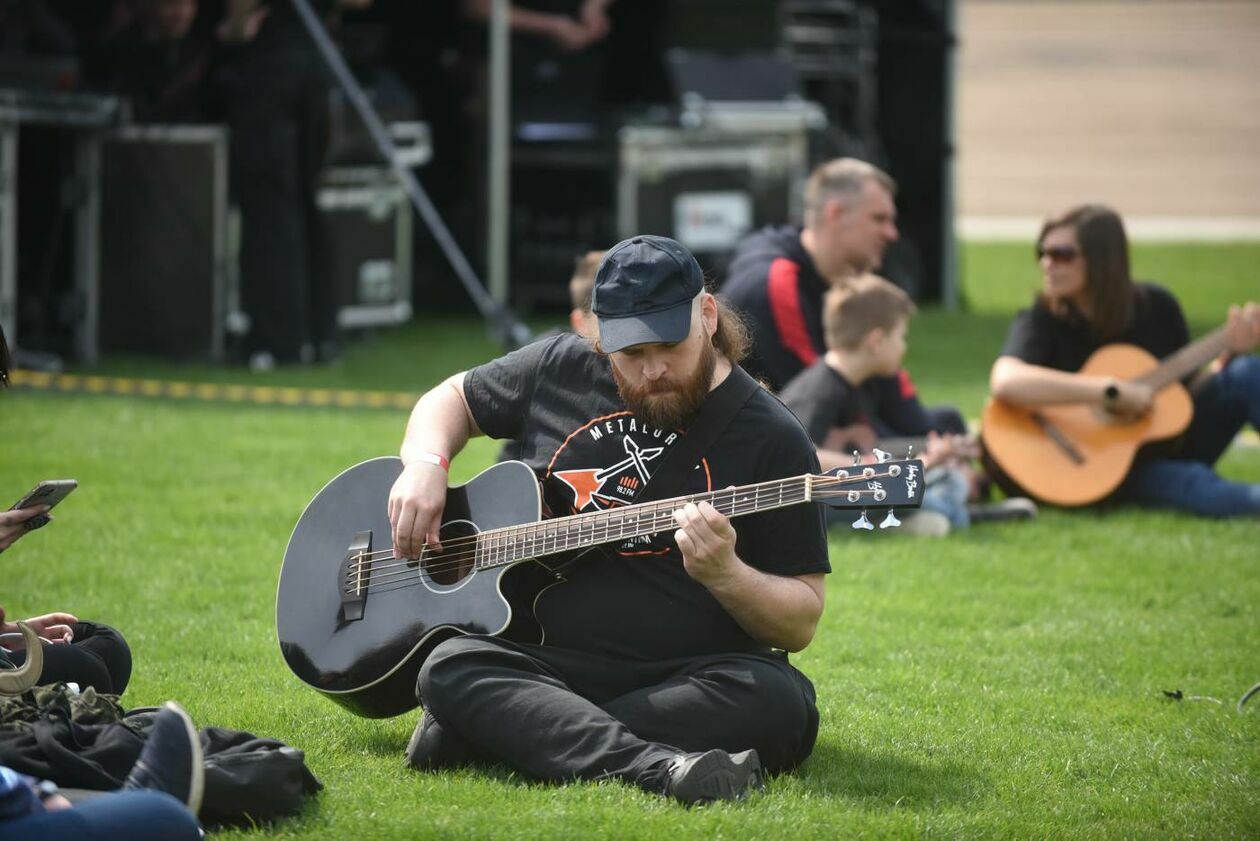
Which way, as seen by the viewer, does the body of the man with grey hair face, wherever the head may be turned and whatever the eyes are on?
to the viewer's right

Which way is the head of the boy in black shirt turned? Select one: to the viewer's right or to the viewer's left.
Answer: to the viewer's right

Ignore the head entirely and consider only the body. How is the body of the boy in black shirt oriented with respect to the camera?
to the viewer's right

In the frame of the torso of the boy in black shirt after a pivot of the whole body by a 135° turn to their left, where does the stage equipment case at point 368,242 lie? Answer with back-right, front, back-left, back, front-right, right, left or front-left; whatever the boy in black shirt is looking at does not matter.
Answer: front

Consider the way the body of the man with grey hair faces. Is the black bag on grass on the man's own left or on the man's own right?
on the man's own right

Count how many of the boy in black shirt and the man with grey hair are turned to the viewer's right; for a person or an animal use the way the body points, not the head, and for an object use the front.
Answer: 2
